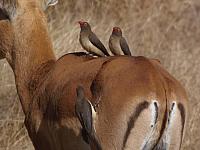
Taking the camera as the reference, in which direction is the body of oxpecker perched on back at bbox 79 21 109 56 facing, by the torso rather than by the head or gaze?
to the viewer's left

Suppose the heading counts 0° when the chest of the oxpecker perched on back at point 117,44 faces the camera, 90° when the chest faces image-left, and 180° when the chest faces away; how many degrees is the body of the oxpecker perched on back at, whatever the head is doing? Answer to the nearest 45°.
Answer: approximately 45°

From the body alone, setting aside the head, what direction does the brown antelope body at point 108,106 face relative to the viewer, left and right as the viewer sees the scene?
facing away from the viewer and to the left of the viewer

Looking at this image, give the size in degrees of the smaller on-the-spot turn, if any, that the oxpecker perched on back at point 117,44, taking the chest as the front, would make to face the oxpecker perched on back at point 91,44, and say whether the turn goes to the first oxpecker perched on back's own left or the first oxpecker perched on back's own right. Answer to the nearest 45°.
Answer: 0° — it already faces it

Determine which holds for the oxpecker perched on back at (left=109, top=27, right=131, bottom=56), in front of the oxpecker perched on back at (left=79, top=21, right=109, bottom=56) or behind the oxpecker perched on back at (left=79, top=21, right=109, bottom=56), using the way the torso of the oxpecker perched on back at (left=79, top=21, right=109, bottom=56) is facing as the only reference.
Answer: behind
